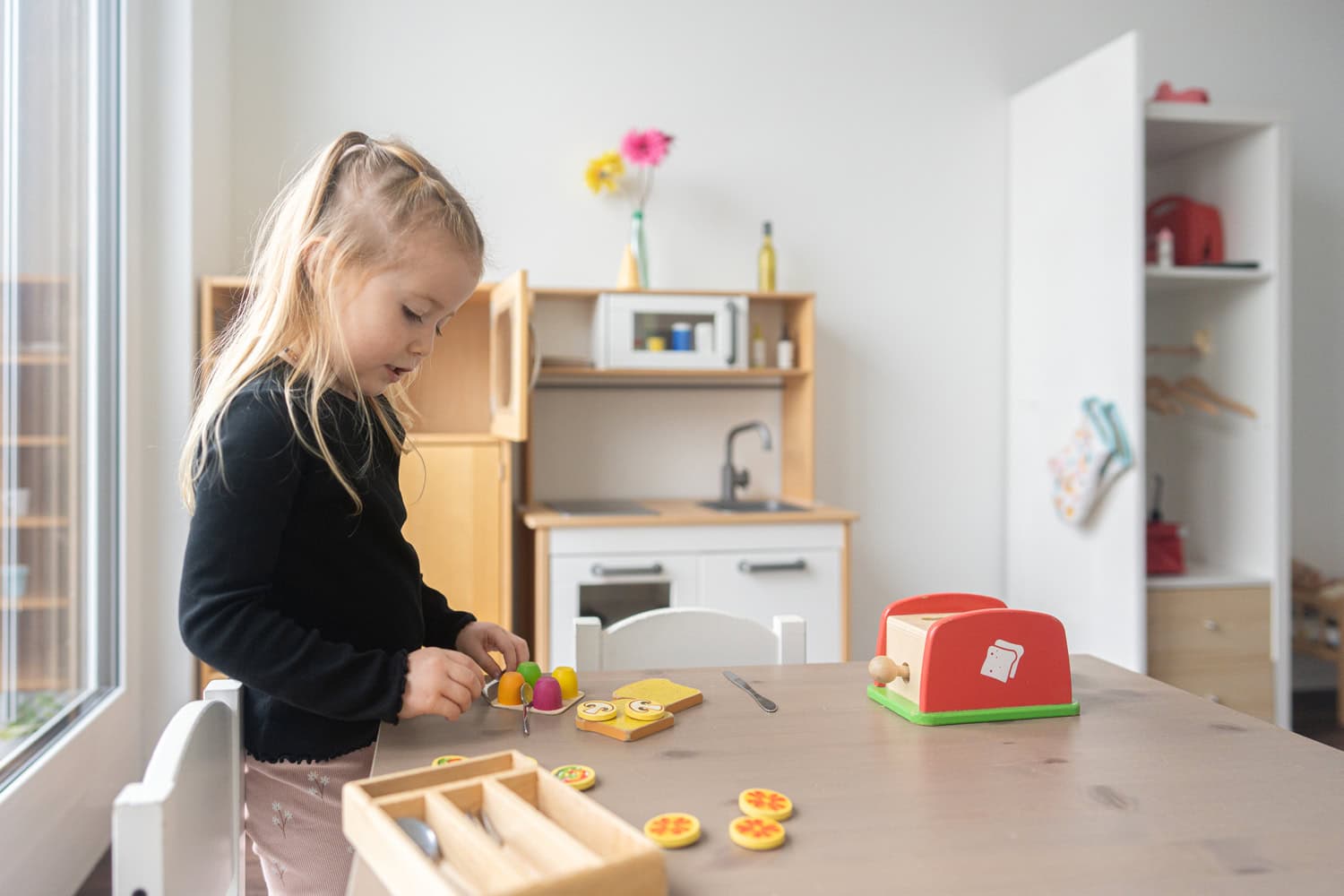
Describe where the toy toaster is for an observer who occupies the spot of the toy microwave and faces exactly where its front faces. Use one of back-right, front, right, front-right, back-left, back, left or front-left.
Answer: front

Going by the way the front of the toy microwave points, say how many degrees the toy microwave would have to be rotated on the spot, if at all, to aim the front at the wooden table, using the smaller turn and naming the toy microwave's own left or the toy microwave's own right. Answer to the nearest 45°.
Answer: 0° — it already faces it

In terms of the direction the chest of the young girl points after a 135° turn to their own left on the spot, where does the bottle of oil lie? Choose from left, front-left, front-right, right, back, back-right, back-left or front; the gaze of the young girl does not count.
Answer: right

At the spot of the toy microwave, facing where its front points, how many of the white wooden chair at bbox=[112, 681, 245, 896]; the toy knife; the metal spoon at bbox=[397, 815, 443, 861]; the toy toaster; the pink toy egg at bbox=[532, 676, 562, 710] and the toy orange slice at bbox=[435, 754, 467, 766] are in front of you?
6

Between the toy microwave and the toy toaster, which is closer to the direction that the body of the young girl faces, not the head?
the toy toaster

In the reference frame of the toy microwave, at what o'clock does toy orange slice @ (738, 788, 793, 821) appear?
The toy orange slice is roughly at 12 o'clock from the toy microwave.

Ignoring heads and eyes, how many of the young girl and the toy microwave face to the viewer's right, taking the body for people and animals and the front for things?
1

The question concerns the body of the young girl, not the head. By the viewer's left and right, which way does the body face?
facing to the right of the viewer

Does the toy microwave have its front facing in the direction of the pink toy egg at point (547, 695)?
yes

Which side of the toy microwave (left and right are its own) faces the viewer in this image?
front

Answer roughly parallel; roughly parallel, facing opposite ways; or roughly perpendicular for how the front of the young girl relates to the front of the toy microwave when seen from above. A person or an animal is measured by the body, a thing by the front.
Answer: roughly perpendicular

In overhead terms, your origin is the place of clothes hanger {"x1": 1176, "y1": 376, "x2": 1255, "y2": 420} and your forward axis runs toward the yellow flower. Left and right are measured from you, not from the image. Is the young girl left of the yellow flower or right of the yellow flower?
left

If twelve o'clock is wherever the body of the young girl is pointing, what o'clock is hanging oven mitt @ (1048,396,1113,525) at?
The hanging oven mitt is roughly at 11 o'clock from the young girl.
